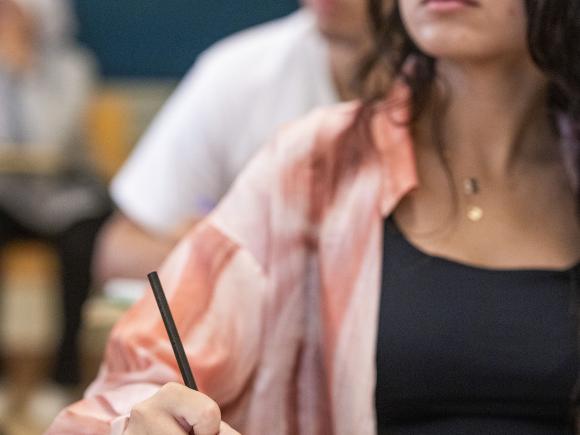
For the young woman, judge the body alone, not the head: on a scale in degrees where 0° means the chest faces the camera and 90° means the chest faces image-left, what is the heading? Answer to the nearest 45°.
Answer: approximately 0°
